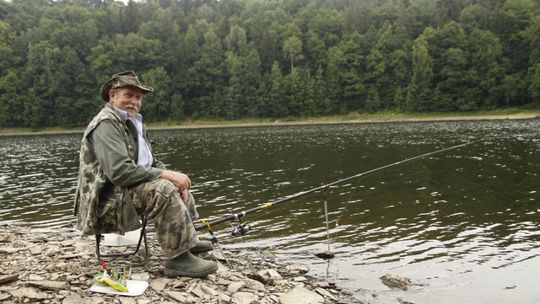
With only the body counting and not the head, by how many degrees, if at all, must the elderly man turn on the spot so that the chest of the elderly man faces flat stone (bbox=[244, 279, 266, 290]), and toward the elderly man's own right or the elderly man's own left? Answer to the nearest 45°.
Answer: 0° — they already face it

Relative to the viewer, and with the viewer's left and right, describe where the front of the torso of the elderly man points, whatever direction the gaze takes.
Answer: facing to the right of the viewer

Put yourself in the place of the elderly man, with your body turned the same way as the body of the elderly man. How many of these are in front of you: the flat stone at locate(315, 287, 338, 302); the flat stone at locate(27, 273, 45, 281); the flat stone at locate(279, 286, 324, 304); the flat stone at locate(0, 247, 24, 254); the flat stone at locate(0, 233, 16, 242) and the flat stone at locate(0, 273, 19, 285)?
2

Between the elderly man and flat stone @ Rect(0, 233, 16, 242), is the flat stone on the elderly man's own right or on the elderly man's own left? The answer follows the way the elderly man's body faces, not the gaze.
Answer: on the elderly man's own left

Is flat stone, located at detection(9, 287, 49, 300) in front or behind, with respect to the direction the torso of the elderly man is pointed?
behind

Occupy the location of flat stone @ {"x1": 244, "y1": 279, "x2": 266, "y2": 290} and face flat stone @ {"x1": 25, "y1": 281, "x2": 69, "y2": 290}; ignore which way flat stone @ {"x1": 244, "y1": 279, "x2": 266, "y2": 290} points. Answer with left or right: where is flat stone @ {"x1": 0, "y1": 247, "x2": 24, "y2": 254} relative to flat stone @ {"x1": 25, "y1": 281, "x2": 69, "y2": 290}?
right

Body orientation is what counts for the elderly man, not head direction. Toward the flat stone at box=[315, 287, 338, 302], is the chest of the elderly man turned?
yes
